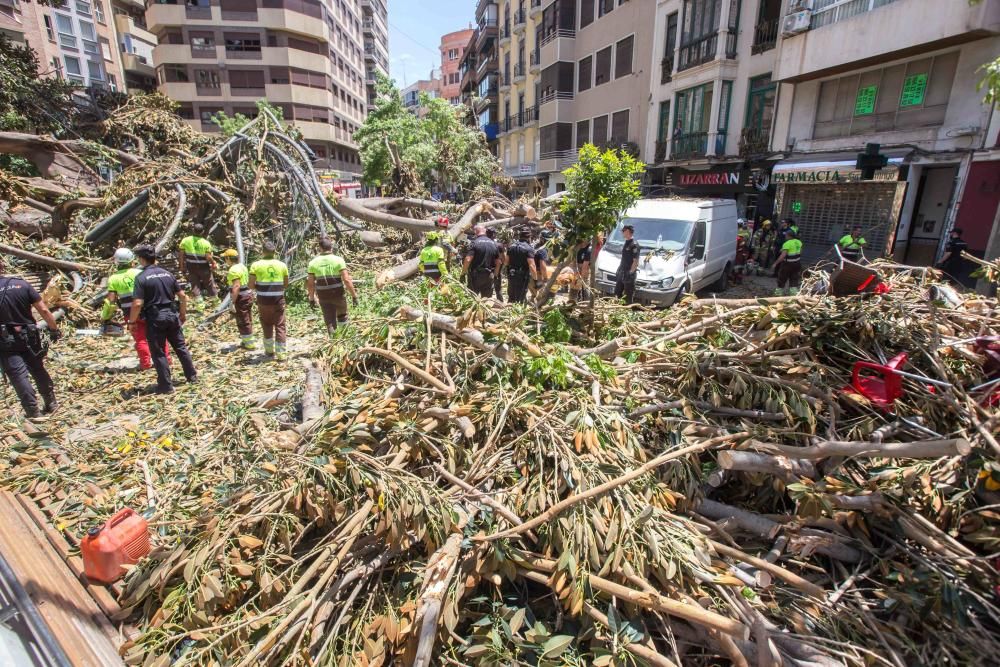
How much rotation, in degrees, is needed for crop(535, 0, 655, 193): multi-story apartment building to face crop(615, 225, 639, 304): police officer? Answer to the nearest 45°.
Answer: approximately 45° to its left

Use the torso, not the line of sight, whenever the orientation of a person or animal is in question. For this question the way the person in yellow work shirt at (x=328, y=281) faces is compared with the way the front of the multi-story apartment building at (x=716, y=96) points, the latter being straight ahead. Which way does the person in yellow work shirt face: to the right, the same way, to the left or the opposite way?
to the right

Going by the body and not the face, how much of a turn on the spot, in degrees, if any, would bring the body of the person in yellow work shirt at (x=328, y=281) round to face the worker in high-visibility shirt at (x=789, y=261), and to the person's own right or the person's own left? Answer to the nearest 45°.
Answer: approximately 90° to the person's own right

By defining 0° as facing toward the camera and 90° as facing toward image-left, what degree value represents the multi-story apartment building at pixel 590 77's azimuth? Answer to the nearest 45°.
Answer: approximately 45°

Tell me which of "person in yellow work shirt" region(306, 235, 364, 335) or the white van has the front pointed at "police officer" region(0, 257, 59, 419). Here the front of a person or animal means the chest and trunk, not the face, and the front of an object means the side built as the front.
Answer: the white van

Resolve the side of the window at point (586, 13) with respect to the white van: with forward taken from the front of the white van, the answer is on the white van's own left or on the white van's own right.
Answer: on the white van's own right

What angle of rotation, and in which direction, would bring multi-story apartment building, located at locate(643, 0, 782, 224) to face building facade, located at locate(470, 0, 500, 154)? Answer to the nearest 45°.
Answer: approximately 90° to its right

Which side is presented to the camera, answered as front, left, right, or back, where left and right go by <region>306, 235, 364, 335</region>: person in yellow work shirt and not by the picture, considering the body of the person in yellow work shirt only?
back

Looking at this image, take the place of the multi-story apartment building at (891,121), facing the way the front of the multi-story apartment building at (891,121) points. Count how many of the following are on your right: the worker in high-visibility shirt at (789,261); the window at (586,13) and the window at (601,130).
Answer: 2

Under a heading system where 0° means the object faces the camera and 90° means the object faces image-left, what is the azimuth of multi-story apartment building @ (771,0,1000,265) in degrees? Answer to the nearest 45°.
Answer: approximately 45°

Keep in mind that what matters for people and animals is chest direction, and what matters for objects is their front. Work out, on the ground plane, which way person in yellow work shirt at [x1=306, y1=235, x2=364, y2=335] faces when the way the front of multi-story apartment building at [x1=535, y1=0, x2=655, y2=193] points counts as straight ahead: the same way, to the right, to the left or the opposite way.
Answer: to the right
